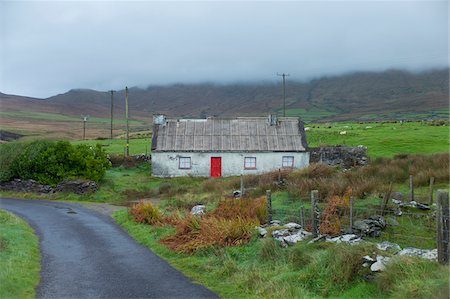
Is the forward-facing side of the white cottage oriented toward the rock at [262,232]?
yes

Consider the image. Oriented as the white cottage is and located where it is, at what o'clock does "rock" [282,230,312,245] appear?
The rock is roughly at 12 o'clock from the white cottage.

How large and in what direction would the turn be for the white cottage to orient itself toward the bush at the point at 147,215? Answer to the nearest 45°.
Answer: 0° — it already faces it

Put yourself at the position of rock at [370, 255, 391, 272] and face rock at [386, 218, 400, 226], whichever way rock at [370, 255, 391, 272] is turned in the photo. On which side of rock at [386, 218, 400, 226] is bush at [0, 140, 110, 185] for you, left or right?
left

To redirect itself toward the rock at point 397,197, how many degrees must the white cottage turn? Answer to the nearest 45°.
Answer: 0° — it already faces it

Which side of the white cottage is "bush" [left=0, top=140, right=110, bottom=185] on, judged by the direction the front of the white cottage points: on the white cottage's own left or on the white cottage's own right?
on the white cottage's own right

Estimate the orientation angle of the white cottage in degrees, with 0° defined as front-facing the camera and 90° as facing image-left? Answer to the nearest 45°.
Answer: approximately 0°

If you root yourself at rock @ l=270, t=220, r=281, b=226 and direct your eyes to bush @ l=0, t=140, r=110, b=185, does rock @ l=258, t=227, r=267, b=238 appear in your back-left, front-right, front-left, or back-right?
back-left
